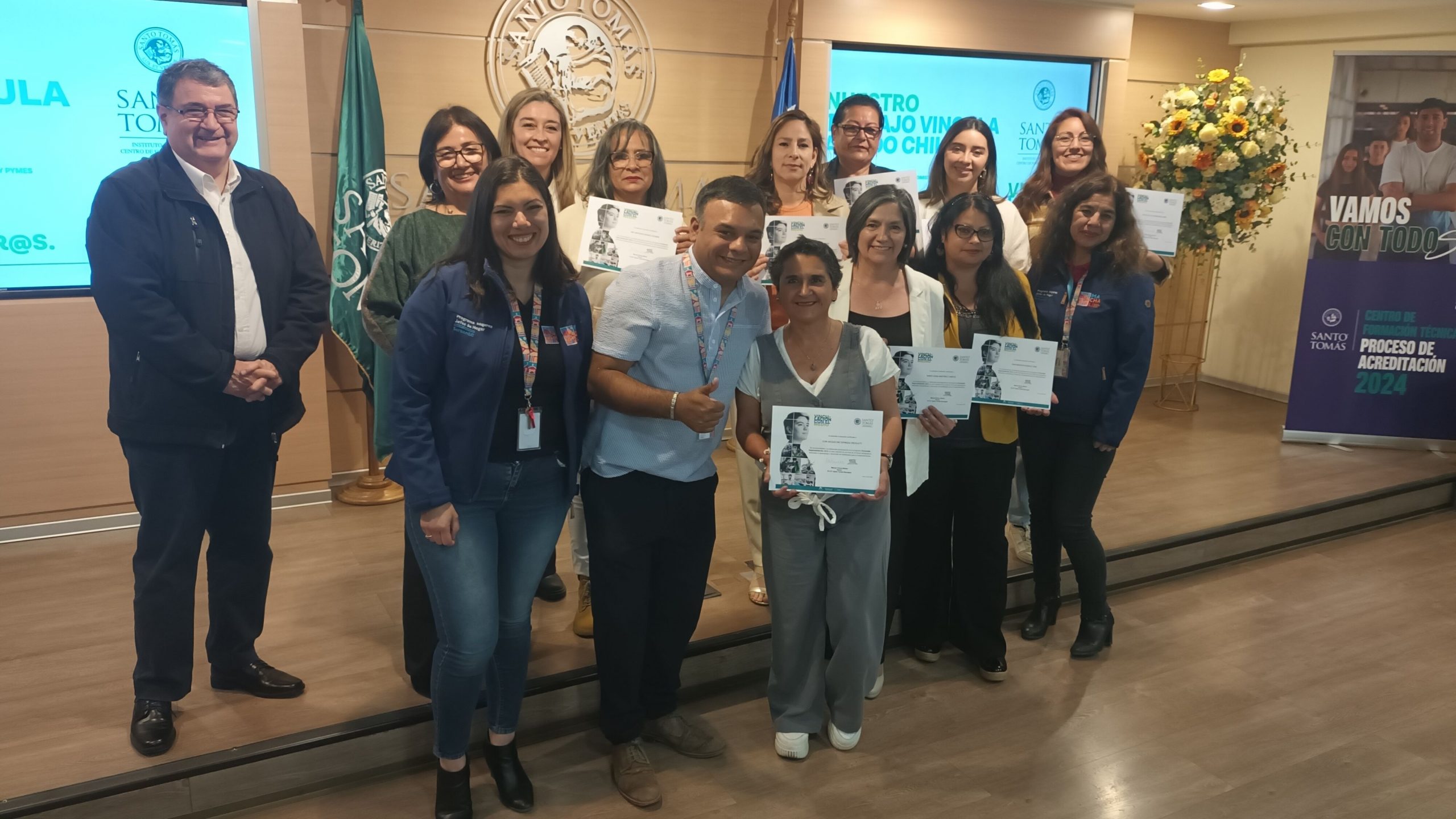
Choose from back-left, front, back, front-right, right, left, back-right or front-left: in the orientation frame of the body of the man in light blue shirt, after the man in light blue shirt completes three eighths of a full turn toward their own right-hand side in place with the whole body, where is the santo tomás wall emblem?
right

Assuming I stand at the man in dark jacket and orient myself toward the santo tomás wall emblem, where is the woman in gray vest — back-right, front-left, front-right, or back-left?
front-right

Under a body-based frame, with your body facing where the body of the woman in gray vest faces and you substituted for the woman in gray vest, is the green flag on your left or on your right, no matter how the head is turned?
on your right

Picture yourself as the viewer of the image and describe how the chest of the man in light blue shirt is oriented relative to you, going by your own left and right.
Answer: facing the viewer and to the right of the viewer

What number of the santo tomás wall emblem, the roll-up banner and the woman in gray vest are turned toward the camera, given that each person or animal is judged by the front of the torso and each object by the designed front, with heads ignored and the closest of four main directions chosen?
3

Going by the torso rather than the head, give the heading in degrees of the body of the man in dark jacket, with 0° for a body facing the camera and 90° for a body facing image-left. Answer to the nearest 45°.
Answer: approximately 315°

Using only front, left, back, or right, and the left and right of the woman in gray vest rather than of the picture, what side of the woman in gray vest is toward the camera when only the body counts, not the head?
front

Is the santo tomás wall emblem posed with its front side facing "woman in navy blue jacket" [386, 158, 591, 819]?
yes

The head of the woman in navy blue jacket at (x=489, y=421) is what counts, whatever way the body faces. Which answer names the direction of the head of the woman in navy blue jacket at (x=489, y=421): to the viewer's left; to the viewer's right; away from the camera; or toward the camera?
toward the camera

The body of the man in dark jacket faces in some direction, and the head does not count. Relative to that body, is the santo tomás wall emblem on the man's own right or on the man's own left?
on the man's own left

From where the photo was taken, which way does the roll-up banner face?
toward the camera

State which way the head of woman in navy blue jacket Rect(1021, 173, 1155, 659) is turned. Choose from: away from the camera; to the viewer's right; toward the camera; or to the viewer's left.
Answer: toward the camera

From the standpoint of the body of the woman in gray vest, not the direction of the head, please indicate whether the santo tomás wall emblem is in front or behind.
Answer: behind

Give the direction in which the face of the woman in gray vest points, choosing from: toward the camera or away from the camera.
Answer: toward the camera

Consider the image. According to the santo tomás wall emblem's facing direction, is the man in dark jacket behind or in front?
in front

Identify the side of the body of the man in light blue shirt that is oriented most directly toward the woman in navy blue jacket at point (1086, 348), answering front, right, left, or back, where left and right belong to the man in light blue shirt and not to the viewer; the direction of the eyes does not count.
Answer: left
